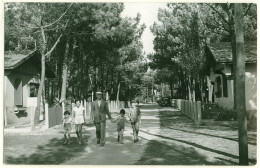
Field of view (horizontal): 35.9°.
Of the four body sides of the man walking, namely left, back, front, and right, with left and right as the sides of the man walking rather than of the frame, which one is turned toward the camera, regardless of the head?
front

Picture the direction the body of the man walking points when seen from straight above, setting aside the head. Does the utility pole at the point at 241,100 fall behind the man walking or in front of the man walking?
in front

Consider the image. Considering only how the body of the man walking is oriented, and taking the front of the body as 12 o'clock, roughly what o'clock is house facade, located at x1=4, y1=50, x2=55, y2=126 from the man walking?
The house facade is roughly at 5 o'clock from the man walking.

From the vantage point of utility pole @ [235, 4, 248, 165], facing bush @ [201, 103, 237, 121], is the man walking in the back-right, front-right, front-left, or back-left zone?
front-left

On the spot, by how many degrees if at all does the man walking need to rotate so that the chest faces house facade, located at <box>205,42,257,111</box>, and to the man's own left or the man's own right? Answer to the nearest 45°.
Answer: approximately 135° to the man's own left

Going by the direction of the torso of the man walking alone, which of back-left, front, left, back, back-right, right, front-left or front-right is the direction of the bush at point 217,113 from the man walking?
back-left
